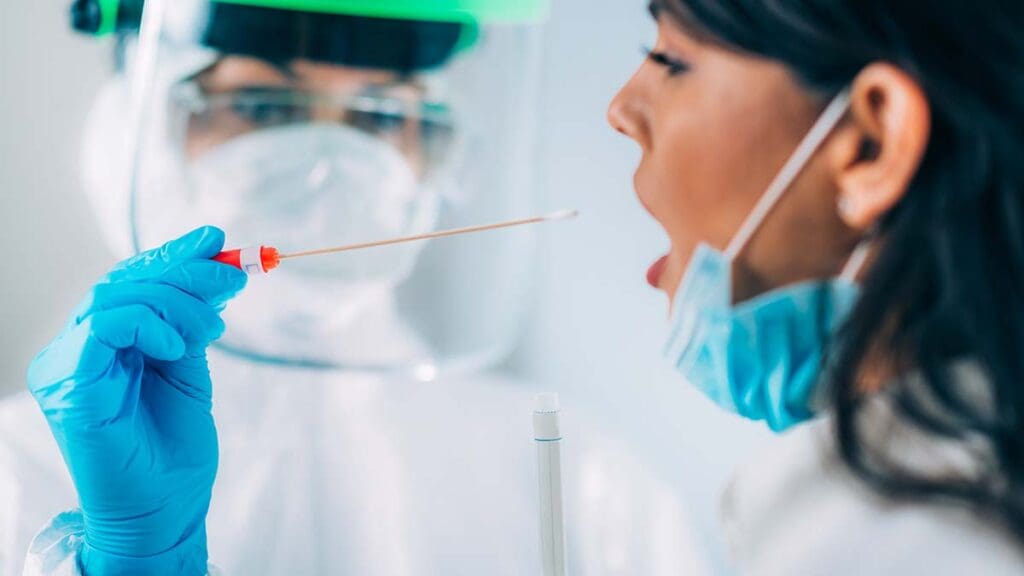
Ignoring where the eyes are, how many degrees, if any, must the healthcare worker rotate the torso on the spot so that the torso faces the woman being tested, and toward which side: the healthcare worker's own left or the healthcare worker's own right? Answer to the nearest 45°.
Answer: approximately 45° to the healthcare worker's own left

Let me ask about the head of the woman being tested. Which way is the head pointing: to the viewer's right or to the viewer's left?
to the viewer's left

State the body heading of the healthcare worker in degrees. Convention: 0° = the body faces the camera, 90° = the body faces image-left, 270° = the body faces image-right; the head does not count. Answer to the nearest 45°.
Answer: approximately 0°

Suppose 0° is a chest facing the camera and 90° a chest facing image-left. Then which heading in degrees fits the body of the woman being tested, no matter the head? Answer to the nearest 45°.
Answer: approximately 90°

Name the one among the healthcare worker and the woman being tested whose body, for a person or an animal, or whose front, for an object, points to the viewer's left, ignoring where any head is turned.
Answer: the woman being tested

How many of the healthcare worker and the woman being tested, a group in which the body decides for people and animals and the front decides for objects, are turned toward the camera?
1

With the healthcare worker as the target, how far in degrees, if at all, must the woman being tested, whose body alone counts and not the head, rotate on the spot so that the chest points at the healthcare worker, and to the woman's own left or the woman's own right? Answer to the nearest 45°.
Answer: approximately 45° to the woman's own right
